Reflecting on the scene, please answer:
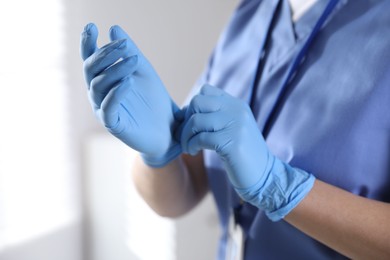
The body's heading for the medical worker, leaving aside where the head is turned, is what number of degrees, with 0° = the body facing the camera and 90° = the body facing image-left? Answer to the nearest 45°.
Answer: approximately 45°
